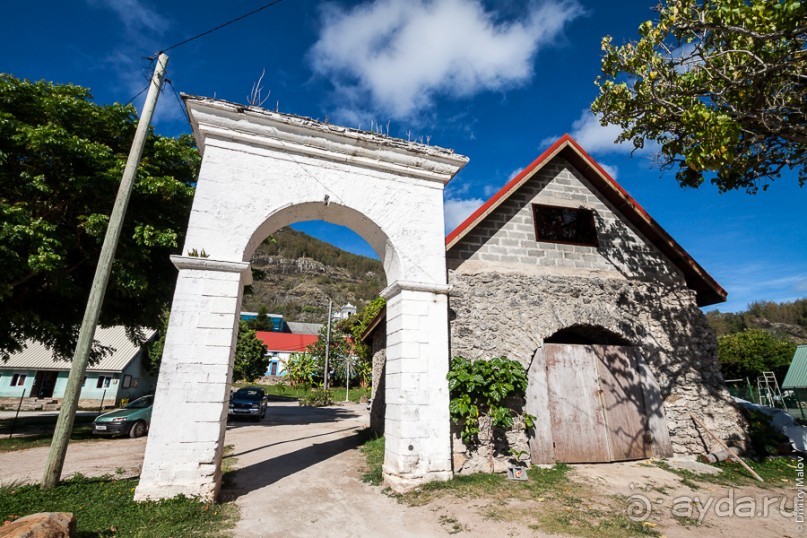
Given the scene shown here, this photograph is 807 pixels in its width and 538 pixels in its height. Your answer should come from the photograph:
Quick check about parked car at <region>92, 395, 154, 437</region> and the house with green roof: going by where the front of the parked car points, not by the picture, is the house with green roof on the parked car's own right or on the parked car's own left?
on the parked car's own left

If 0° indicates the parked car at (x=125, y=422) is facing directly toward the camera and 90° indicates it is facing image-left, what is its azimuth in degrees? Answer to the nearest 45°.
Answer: approximately 45°

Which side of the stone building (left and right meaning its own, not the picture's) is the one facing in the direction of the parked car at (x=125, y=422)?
right

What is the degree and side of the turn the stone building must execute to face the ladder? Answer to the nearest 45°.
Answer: approximately 135° to its left

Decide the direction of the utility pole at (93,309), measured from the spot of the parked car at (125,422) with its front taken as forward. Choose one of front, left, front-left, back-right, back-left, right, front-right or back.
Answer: front-left

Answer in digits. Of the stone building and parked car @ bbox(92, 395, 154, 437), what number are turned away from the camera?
0

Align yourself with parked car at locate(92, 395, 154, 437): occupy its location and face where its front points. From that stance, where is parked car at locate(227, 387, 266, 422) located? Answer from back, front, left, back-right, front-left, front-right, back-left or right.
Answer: back

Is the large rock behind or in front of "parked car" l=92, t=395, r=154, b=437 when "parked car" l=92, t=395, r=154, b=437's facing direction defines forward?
in front

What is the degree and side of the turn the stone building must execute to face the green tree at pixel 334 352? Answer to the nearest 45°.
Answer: approximately 135° to its right

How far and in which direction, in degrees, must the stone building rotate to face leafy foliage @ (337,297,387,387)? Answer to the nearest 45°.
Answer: approximately 135° to its right

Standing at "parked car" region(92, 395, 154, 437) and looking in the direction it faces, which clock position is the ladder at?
The ladder is roughly at 8 o'clock from the parked car.

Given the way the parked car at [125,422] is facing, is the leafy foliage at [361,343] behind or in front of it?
behind

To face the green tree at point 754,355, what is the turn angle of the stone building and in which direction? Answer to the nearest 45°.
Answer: approximately 135° to its left
